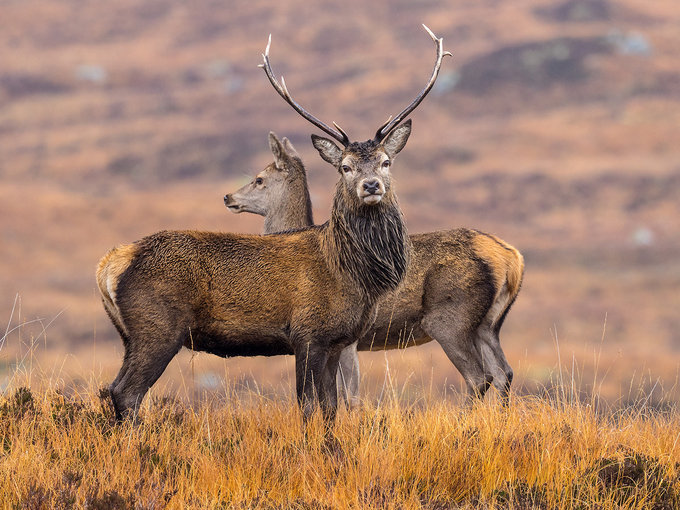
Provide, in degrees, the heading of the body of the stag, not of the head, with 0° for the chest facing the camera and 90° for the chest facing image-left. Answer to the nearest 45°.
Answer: approximately 270°
